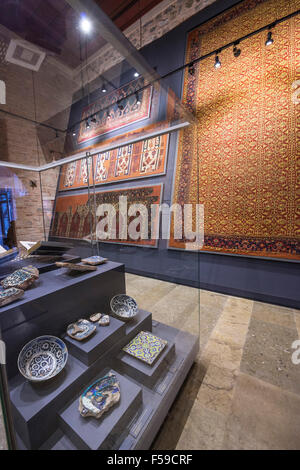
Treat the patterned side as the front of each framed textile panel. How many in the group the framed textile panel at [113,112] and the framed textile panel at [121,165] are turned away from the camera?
0

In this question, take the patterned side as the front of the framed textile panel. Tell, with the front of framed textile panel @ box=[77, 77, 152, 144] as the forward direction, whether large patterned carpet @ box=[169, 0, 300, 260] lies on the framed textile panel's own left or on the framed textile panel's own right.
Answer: on the framed textile panel's own left

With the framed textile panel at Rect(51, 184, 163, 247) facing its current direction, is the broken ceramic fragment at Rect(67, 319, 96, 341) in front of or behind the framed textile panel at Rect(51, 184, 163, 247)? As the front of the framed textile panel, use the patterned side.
in front
